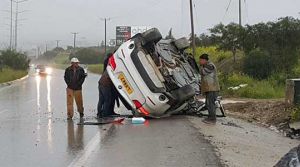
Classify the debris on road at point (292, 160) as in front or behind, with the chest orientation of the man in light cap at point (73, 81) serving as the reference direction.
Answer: in front

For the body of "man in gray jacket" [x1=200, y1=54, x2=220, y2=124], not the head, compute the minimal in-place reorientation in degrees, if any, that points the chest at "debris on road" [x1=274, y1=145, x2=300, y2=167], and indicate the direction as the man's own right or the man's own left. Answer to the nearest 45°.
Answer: approximately 90° to the man's own left

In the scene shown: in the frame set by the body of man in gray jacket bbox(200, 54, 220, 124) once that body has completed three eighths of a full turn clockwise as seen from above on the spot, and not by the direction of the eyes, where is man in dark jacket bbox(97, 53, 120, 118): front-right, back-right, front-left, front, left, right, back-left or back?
back-left

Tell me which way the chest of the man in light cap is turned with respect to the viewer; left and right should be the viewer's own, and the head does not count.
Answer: facing the viewer

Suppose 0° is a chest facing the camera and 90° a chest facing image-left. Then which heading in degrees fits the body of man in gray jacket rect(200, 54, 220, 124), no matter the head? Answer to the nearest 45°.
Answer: approximately 90°

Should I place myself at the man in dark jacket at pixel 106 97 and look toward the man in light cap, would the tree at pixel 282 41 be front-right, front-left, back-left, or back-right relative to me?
back-right

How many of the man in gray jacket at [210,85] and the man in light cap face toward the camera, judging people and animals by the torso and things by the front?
1

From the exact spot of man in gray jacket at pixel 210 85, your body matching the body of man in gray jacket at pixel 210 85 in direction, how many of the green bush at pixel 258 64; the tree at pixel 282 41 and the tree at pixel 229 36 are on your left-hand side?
0

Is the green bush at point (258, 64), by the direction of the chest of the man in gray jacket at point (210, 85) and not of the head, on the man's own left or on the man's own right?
on the man's own right

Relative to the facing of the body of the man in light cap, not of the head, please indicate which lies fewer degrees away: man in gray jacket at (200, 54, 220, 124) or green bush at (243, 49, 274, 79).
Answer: the man in gray jacket

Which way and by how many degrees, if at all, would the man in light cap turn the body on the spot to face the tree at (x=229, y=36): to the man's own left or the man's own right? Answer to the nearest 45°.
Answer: approximately 135° to the man's own left
